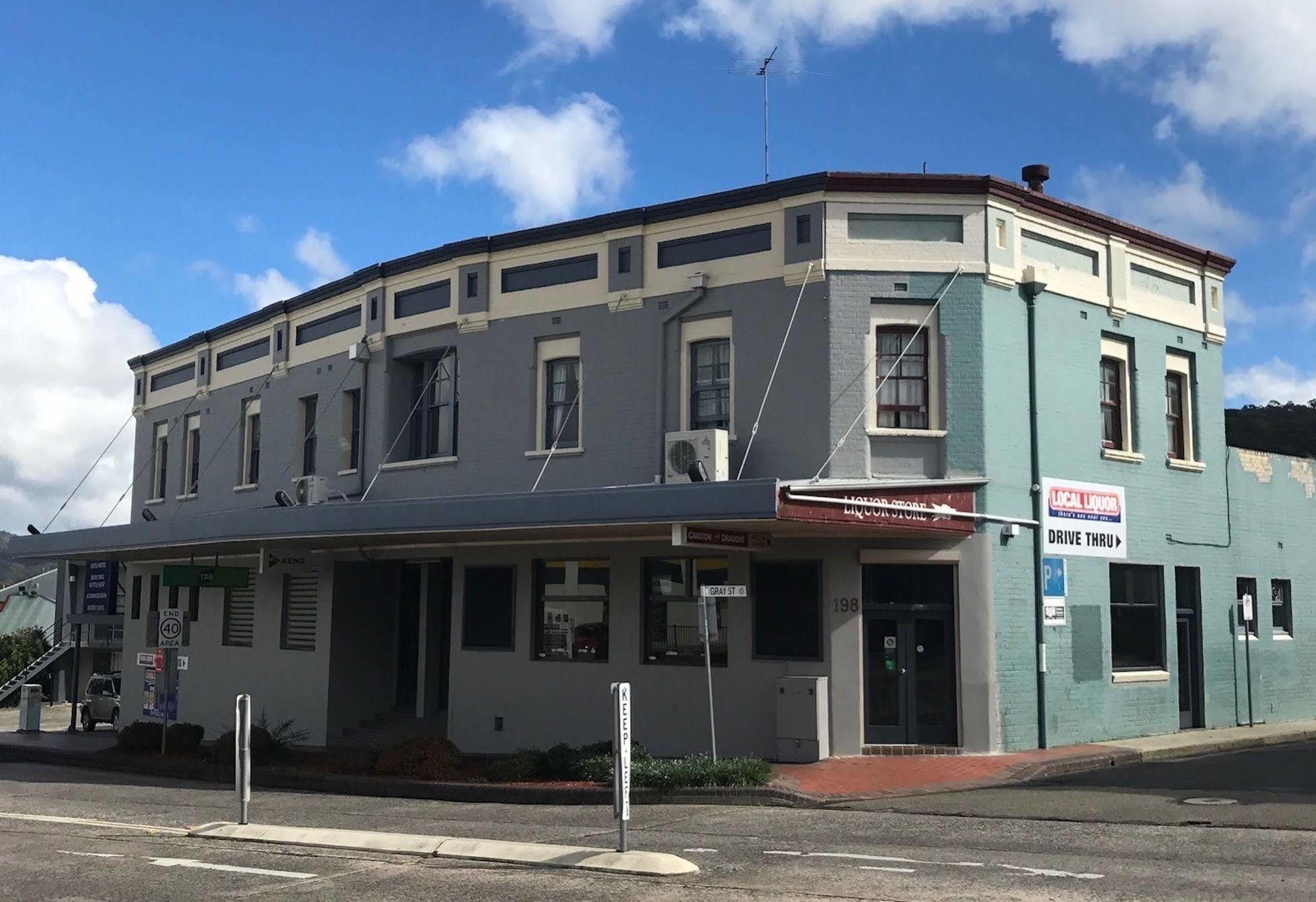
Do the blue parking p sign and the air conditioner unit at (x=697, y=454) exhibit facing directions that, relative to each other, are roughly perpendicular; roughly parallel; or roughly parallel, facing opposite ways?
roughly perpendicular

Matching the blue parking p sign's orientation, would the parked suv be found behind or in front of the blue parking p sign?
behind

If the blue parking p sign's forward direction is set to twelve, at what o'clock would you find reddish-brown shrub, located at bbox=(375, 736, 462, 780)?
The reddish-brown shrub is roughly at 4 o'clock from the blue parking p sign.

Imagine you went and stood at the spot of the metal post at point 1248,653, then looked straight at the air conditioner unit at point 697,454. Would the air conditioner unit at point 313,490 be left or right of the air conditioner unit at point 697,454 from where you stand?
right

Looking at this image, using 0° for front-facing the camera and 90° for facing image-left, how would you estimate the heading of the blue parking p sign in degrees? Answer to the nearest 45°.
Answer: approximately 315°

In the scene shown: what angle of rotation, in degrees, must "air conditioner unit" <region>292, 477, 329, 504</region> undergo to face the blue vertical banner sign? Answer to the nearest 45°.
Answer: approximately 135° to its right

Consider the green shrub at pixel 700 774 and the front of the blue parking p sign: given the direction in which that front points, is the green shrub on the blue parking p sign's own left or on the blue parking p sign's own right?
on the blue parking p sign's own right
